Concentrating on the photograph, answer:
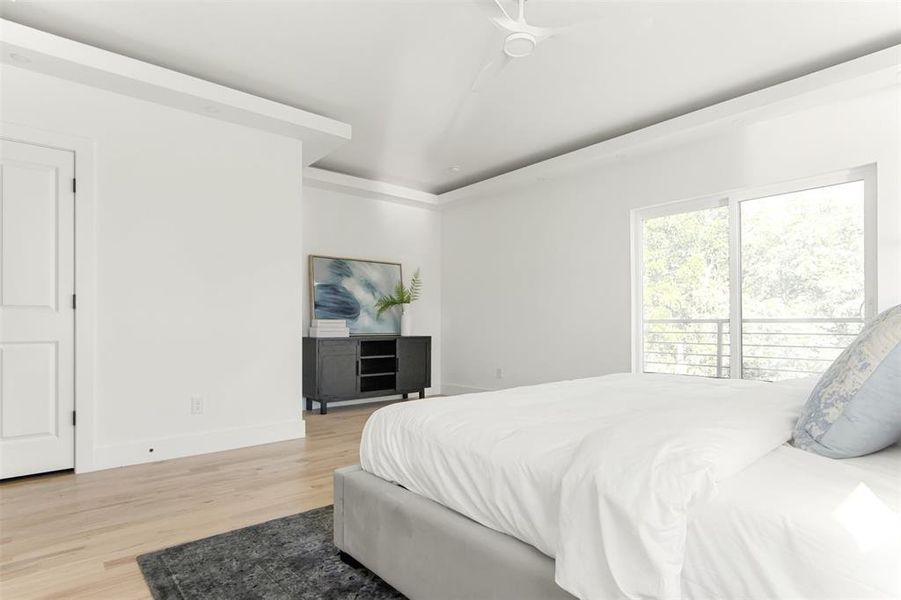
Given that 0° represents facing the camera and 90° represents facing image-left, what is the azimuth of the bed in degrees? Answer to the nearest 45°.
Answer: approximately 135°

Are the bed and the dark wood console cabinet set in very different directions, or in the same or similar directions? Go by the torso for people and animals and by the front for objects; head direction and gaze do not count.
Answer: very different directions

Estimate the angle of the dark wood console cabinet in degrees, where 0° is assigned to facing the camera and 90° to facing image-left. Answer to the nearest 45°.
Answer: approximately 315°

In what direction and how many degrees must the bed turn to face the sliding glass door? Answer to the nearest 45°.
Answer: approximately 45° to its right

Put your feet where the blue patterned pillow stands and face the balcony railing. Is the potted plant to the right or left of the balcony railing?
left

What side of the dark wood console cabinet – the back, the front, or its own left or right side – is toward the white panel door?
right

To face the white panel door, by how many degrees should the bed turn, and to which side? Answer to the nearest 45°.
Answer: approximately 45° to its left

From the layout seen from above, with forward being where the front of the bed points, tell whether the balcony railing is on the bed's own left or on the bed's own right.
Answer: on the bed's own right
